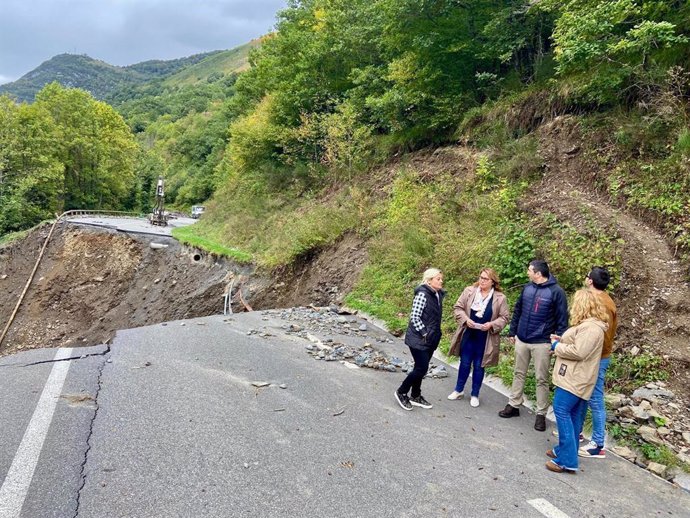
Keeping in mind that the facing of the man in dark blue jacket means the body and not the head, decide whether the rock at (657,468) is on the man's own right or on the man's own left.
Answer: on the man's own left

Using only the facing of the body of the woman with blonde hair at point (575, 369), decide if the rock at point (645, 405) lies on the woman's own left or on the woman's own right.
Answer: on the woman's own right

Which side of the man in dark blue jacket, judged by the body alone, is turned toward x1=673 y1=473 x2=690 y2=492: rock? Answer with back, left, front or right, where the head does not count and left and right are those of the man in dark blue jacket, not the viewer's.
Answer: left

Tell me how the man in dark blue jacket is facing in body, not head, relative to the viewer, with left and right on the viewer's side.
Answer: facing the viewer and to the left of the viewer

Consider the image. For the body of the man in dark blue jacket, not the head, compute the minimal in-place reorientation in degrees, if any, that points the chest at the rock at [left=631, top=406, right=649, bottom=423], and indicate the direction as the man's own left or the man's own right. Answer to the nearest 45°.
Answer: approximately 135° to the man's own left

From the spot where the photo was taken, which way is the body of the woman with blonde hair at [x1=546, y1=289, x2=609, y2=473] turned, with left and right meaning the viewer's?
facing to the left of the viewer

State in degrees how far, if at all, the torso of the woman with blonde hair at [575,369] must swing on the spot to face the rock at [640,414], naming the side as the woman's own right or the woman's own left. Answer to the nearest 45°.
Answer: approximately 135° to the woman's own right

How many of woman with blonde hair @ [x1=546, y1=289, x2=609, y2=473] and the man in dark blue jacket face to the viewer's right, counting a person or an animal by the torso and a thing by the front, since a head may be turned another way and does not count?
0

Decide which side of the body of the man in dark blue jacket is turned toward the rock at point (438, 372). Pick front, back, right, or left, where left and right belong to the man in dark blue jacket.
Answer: right
